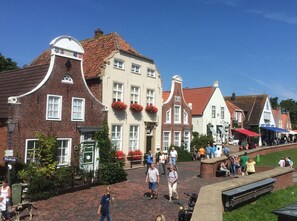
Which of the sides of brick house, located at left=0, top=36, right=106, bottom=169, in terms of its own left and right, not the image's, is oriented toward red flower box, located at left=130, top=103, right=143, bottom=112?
left

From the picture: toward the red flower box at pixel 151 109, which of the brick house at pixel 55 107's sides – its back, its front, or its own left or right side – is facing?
left

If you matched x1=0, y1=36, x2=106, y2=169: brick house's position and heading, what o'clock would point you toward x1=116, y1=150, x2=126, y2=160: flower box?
The flower box is roughly at 9 o'clock from the brick house.

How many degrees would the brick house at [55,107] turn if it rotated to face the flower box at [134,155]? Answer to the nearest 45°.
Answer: approximately 90° to its left

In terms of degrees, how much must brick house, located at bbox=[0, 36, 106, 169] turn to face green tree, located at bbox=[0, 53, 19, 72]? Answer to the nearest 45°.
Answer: approximately 135° to its left

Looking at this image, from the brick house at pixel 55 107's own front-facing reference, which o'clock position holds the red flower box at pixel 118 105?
The red flower box is roughly at 9 o'clock from the brick house.

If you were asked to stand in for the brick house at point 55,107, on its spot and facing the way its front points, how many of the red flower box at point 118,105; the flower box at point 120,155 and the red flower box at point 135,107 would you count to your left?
3

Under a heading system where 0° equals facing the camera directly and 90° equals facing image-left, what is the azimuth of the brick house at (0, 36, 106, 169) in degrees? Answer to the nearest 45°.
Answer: approximately 315°
